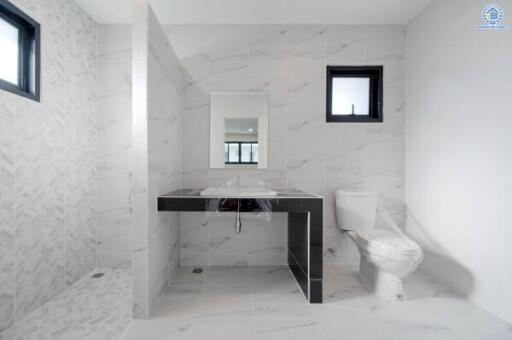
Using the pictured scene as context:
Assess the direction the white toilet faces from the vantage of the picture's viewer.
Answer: facing the viewer and to the right of the viewer

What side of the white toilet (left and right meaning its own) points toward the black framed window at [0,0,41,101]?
right

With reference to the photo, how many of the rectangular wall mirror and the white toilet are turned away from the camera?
0

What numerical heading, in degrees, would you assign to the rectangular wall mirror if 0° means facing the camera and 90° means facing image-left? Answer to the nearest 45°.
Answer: approximately 0°

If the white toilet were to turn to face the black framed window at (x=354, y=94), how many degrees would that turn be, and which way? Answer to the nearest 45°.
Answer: approximately 135° to its left
